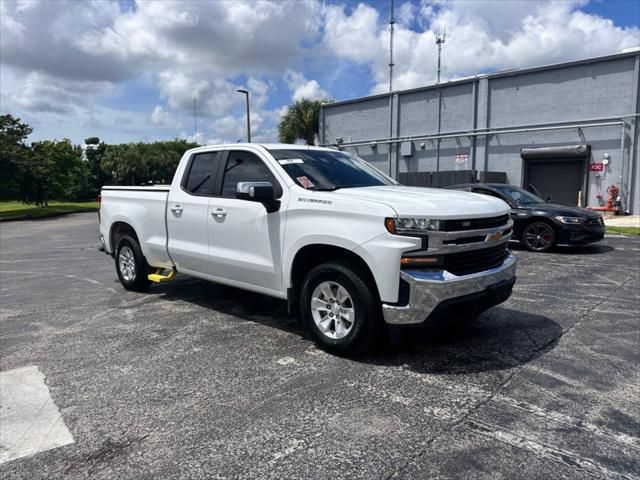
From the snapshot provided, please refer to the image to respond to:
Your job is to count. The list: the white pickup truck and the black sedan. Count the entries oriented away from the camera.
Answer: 0

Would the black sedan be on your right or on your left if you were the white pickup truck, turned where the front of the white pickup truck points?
on your left

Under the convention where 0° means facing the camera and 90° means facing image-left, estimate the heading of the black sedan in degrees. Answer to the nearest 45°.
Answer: approximately 315°

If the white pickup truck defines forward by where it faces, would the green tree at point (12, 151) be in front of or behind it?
behind

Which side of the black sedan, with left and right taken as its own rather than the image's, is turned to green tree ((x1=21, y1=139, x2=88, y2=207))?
back

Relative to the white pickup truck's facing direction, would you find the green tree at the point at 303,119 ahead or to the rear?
to the rear

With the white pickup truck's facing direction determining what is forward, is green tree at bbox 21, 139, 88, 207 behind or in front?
behind

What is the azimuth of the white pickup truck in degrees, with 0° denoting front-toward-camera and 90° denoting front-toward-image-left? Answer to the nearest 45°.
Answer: approximately 315°
